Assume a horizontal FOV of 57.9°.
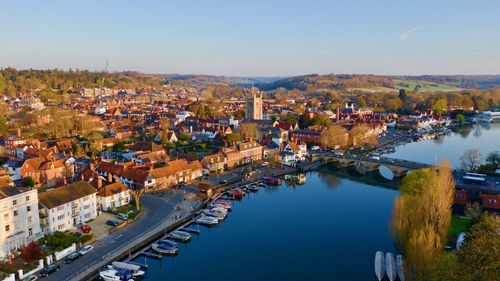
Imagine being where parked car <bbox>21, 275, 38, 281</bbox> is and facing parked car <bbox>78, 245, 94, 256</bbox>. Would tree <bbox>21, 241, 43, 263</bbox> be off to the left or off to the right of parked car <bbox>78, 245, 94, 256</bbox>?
left

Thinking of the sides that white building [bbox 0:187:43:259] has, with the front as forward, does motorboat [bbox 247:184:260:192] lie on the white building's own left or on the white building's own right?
on the white building's own left

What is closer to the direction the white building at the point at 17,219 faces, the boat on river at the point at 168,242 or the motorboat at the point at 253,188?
the boat on river

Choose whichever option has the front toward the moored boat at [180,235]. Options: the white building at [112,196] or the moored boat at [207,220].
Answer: the white building

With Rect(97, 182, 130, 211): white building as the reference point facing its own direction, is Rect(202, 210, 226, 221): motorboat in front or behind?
in front

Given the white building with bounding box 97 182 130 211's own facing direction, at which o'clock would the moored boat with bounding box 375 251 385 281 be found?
The moored boat is roughly at 12 o'clock from the white building.

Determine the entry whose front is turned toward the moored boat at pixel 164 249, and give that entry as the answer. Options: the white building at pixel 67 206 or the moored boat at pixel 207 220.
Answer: the white building

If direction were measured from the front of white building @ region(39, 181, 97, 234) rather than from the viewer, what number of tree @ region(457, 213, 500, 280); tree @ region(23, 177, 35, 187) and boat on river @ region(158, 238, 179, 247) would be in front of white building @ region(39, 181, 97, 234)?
2

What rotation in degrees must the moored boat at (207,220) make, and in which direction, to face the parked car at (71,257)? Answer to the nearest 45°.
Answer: approximately 135° to its right

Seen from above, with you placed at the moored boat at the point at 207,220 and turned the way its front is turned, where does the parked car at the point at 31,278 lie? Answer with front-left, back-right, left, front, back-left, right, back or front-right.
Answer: back-right

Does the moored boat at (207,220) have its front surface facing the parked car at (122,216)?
no

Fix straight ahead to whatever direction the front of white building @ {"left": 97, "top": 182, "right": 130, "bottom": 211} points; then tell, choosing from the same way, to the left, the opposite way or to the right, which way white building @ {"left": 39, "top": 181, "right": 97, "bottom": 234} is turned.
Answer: the same way

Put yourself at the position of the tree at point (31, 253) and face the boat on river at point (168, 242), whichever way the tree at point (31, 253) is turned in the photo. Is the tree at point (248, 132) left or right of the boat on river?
left

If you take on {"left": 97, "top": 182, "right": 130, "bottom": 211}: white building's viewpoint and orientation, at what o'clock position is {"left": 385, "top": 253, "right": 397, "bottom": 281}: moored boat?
The moored boat is roughly at 12 o'clock from the white building.

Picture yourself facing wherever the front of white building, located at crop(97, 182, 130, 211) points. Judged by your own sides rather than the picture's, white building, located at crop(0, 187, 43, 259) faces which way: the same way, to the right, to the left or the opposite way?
the same way

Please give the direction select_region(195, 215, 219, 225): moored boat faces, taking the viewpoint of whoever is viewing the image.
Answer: facing to the right of the viewer

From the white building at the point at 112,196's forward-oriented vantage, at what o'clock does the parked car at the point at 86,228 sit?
The parked car is roughly at 2 o'clock from the white building.

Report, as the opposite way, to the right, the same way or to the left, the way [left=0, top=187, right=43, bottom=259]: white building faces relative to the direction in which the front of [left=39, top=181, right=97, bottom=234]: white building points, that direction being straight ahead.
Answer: the same way
